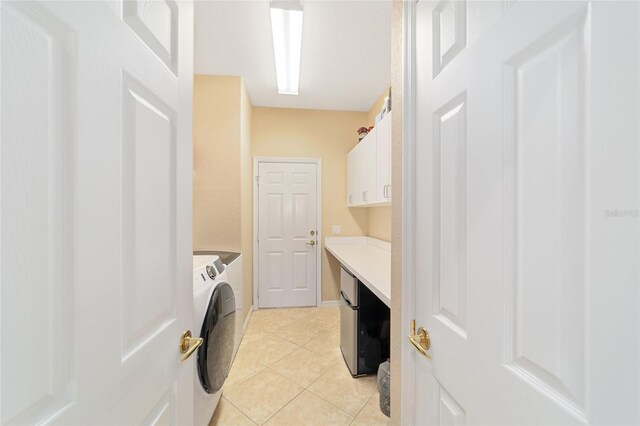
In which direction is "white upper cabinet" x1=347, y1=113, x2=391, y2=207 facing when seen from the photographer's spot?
facing to the left of the viewer

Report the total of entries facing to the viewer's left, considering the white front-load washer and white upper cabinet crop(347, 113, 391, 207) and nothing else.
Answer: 1

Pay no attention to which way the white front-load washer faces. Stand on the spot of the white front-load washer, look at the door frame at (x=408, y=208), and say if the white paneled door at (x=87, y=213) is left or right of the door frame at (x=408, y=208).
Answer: right

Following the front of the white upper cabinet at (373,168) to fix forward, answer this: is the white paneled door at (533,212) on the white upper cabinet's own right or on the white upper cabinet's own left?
on the white upper cabinet's own left

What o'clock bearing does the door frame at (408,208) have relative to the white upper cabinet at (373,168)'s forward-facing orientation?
The door frame is roughly at 9 o'clock from the white upper cabinet.

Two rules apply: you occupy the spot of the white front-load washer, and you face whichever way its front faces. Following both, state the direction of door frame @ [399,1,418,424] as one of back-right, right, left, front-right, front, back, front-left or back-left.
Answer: front-right

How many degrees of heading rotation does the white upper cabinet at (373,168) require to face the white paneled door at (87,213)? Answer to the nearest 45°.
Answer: approximately 90° to its left

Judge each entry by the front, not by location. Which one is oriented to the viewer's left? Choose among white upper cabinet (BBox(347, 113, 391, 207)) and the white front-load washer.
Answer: the white upper cabinet

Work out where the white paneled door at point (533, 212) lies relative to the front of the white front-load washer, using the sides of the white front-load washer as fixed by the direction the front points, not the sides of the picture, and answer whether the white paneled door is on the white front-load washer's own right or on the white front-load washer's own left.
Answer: on the white front-load washer's own right

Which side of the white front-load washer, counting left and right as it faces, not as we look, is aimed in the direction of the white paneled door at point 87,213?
right

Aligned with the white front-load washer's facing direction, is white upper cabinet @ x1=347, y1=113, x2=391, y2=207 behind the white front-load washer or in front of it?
in front

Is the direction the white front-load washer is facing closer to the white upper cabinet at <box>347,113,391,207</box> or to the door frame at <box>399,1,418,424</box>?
the white upper cabinet

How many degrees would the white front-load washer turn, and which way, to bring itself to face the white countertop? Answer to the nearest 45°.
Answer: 0° — it already faces it

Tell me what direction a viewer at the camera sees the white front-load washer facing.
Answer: facing to the right of the viewer
